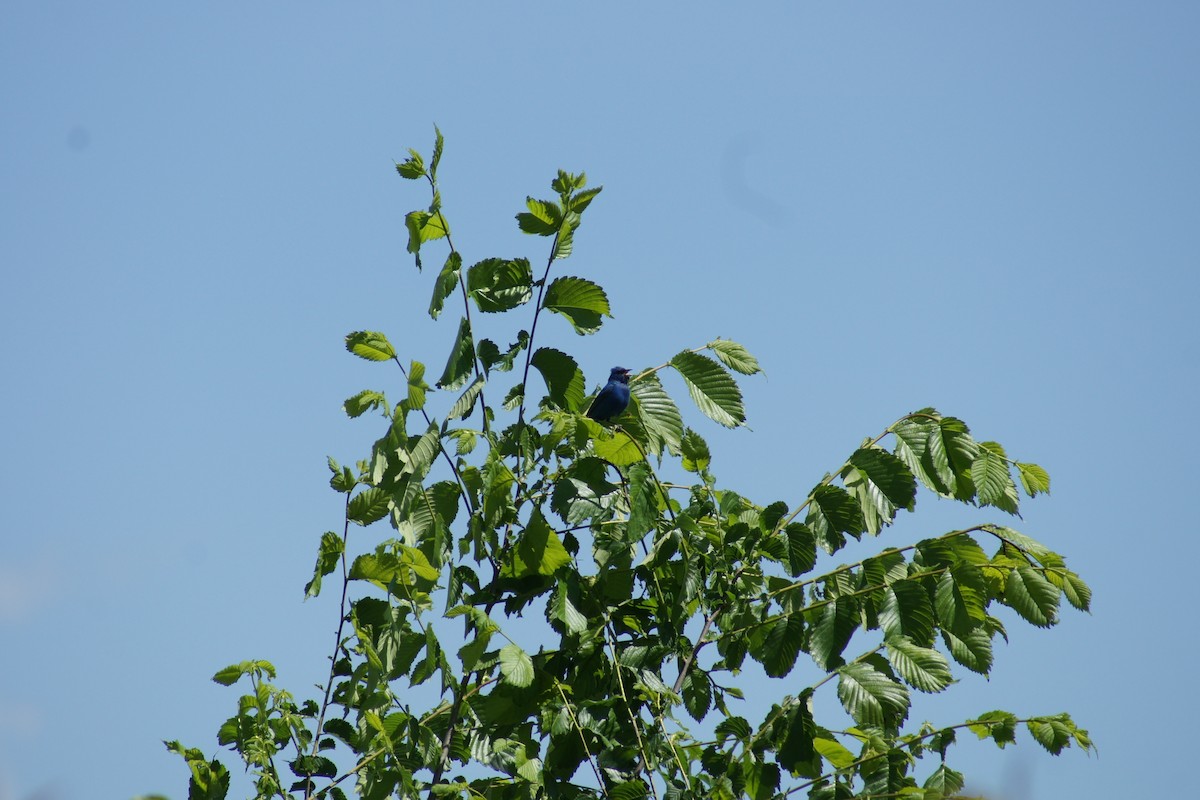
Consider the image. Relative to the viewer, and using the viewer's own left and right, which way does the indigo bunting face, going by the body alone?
facing to the right of the viewer
